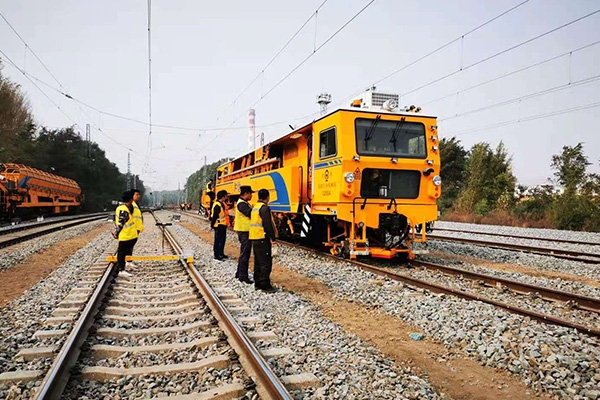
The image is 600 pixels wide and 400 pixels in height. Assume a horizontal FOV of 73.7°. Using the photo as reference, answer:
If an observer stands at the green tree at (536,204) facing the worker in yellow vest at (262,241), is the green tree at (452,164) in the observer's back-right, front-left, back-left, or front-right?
back-right

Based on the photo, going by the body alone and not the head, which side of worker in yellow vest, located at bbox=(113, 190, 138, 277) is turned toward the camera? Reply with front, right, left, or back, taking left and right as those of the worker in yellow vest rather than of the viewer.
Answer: right

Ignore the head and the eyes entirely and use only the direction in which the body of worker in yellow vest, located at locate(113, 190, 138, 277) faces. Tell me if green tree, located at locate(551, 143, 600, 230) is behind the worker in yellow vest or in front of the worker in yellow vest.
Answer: in front
